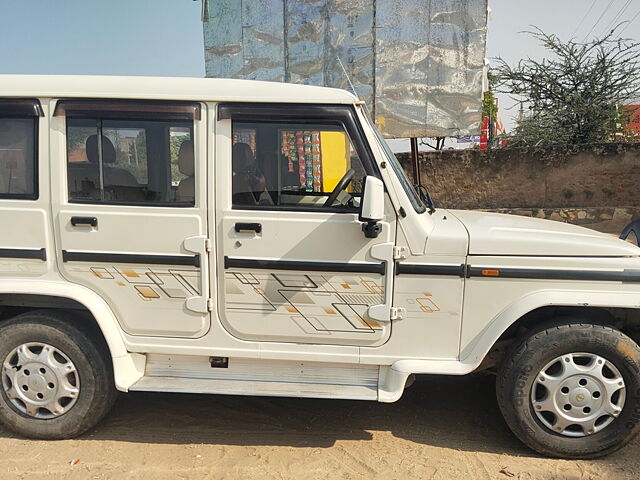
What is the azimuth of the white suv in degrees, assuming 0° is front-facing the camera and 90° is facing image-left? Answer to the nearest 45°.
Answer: approximately 270°

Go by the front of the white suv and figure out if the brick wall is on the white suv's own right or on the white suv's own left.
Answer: on the white suv's own left
